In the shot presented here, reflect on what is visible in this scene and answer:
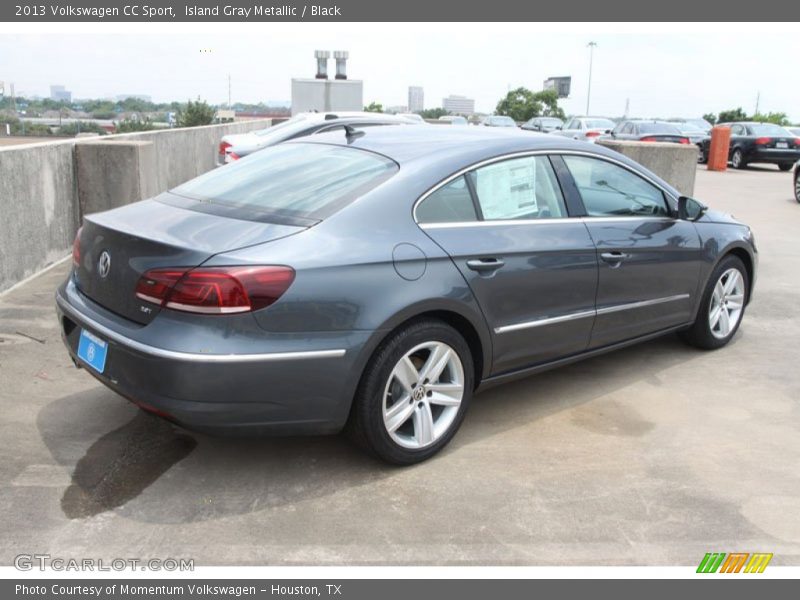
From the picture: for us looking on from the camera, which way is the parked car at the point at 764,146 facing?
facing away from the viewer and to the left of the viewer

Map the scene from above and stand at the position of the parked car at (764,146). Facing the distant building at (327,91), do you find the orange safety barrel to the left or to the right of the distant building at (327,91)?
left

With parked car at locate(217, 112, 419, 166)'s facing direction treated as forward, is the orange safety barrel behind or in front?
in front

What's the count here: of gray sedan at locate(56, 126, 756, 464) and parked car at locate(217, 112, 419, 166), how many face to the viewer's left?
0

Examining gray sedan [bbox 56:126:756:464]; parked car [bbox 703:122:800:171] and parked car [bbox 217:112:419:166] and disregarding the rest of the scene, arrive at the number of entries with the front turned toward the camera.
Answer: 0

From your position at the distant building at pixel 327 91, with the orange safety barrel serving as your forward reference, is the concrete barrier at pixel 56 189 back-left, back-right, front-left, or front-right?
front-right

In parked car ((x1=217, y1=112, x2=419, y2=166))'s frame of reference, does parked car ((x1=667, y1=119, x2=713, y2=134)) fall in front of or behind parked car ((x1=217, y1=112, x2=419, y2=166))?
in front

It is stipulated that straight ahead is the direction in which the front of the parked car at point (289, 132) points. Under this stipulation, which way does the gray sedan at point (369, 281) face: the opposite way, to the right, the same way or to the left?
the same way

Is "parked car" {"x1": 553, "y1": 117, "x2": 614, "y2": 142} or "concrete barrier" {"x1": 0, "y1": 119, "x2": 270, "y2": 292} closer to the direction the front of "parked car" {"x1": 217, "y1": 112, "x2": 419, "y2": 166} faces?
the parked car

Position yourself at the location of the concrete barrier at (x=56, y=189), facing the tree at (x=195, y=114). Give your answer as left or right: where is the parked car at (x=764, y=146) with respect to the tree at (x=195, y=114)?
right

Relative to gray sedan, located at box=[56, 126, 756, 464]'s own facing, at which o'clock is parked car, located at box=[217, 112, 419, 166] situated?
The parked car is roughly at 10 o'clock from the gray sedan.

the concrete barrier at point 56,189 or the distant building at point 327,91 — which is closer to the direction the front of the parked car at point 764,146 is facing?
the distant building

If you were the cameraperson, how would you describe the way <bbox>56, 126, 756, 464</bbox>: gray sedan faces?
facing away from the viewer and to the right of the viewer

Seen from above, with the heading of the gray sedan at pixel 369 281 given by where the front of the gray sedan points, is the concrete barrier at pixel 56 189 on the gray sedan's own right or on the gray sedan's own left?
on the gray sedan's own left

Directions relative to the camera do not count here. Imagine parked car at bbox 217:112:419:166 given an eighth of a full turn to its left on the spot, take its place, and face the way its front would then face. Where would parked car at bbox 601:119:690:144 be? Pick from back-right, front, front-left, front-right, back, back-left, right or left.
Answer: front-right

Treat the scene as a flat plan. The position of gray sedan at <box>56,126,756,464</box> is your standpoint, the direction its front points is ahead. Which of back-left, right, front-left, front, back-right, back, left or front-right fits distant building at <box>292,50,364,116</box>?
front-left

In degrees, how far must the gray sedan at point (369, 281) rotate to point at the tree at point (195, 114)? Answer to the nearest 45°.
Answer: approximately 45° to its left
